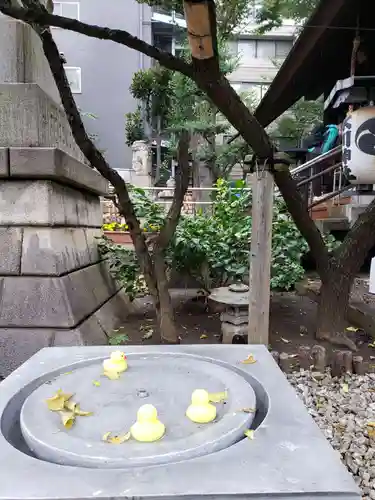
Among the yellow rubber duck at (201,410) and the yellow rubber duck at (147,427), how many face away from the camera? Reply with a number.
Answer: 2

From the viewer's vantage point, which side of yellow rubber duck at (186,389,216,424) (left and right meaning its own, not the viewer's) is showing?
back

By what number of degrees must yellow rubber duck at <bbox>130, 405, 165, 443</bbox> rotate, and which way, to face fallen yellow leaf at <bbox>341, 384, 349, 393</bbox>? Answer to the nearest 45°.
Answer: approximately 45° to its right

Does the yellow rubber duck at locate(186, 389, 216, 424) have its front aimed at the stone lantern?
yes

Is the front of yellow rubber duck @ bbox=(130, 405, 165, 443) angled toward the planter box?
yes

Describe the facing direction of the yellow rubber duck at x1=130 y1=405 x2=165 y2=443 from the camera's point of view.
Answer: facing away from the viewer
